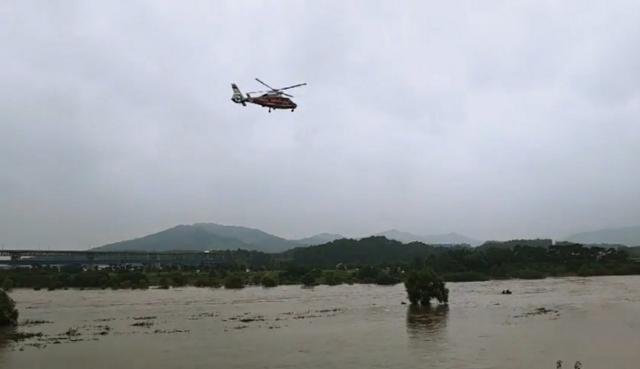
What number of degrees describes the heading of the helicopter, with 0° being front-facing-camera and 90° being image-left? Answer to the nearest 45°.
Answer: approximately 270°

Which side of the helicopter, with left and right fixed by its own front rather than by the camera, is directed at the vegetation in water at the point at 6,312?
back

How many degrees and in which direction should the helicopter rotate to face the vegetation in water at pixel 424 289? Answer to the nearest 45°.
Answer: approximately 45° to its left
